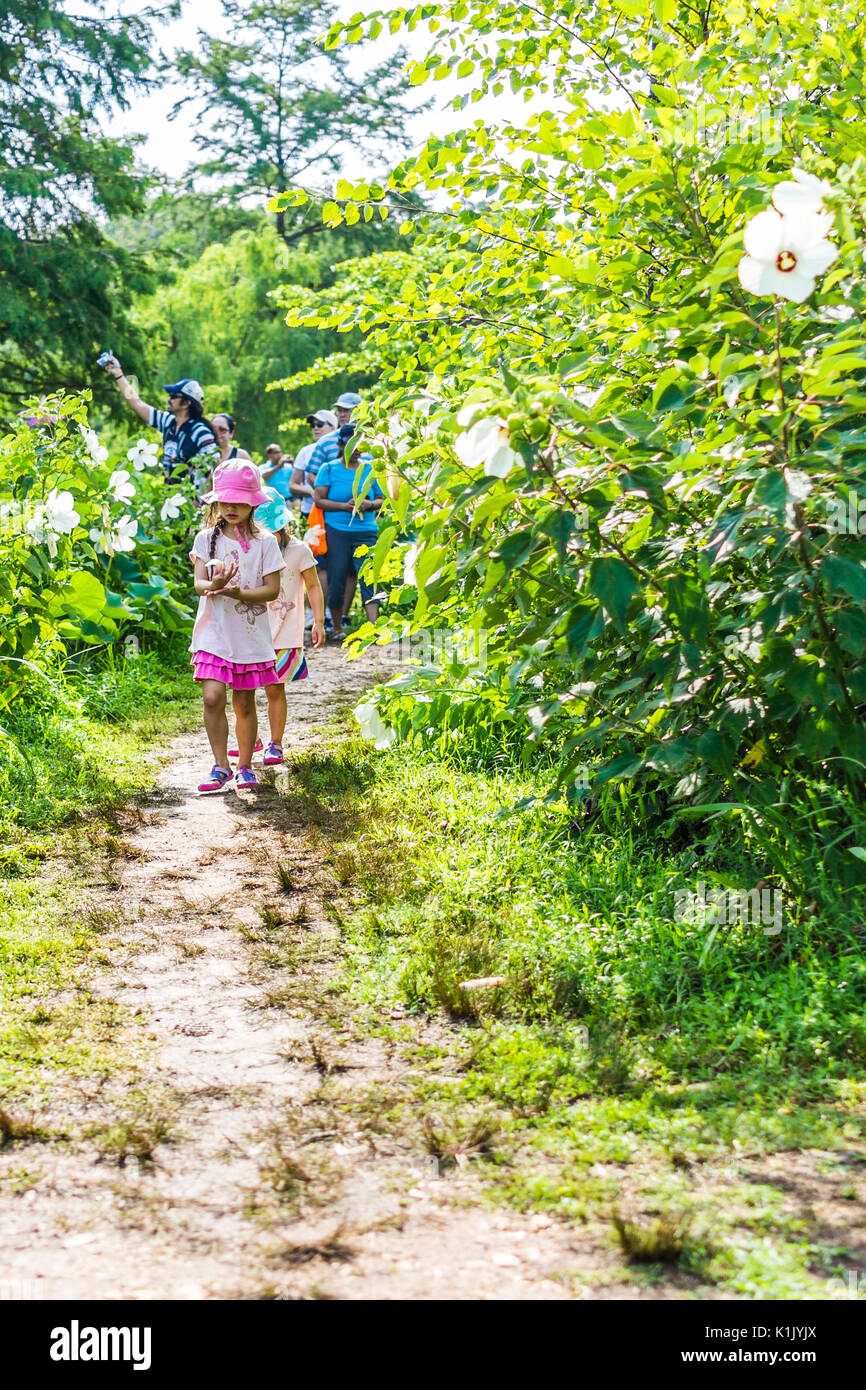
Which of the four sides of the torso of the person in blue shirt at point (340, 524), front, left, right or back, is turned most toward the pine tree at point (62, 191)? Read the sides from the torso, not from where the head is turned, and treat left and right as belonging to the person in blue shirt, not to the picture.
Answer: back

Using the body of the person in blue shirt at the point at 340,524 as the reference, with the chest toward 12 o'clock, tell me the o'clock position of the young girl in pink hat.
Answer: The young girl in pink hat is roughly at 12 o'clock from the person in blue shirt.

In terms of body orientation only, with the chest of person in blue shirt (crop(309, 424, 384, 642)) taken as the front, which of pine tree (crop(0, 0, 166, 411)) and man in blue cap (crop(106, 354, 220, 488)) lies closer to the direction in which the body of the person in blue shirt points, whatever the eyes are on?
the man in blue cap

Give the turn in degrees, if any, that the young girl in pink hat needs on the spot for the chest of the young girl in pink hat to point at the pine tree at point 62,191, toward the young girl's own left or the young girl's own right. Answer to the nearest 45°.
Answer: approximately 180°

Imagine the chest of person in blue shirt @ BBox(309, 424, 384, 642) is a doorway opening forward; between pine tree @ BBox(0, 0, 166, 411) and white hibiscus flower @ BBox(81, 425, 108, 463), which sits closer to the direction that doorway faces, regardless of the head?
the white hibiscus flower

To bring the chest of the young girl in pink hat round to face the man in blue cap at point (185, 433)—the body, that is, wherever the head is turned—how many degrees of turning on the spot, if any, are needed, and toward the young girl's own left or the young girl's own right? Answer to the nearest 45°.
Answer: approximately 180°

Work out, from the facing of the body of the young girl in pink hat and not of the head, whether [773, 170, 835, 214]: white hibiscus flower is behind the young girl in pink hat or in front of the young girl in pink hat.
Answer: in front

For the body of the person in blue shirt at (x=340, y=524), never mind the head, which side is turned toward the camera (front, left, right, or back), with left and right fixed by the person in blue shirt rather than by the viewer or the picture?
front

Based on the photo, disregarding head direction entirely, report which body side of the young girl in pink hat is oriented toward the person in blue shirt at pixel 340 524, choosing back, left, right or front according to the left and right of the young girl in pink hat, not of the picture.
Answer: back

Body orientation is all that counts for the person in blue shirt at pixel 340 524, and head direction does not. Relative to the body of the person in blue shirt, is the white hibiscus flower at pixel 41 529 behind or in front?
in front

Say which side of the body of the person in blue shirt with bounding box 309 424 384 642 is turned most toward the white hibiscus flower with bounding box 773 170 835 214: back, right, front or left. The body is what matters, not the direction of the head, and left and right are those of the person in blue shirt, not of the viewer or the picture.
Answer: front

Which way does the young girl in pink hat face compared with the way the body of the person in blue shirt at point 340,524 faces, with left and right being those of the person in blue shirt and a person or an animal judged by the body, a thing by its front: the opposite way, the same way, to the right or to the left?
the same way
